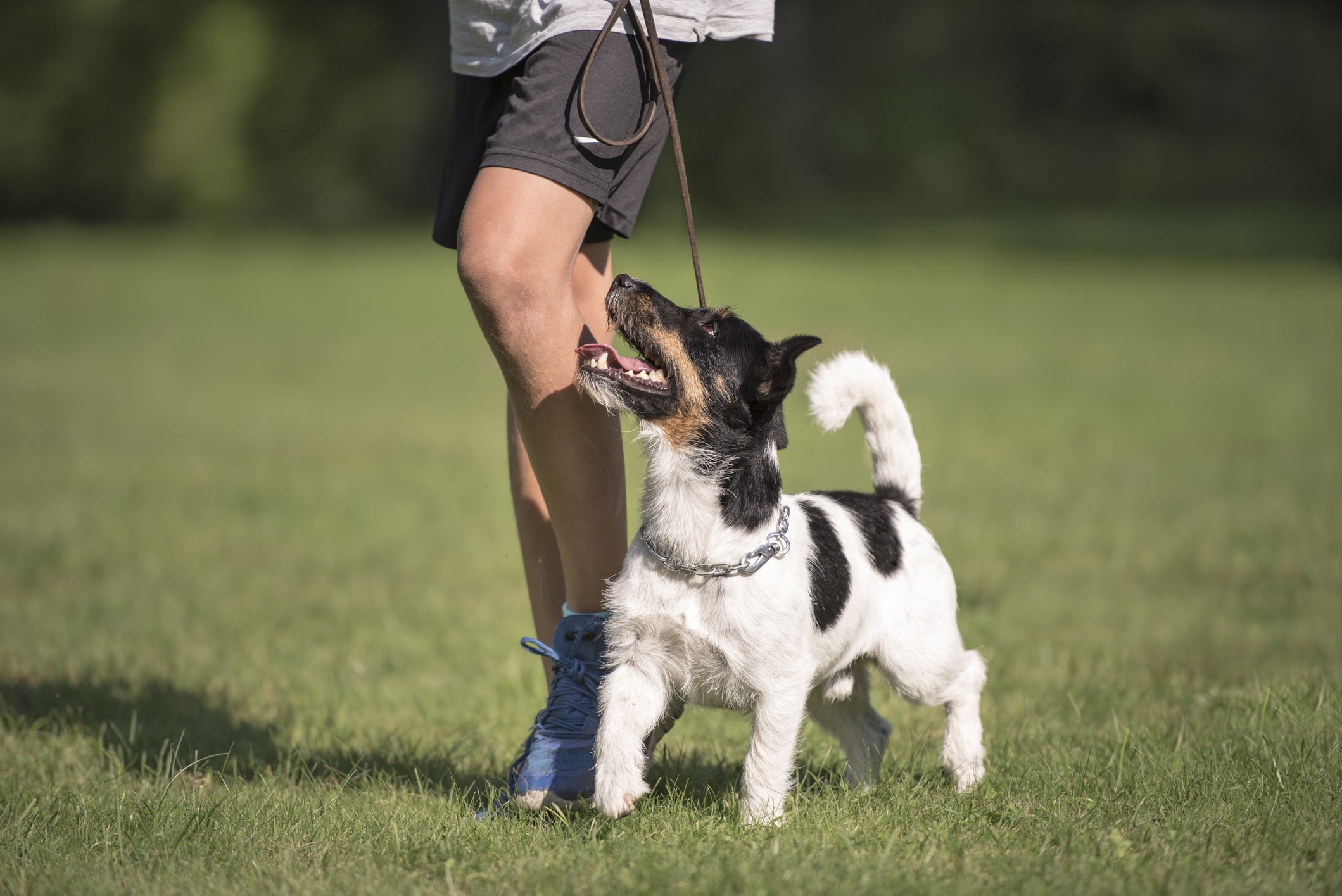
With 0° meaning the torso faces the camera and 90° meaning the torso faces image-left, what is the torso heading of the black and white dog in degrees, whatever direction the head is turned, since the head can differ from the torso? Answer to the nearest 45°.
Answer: approximately 45°
